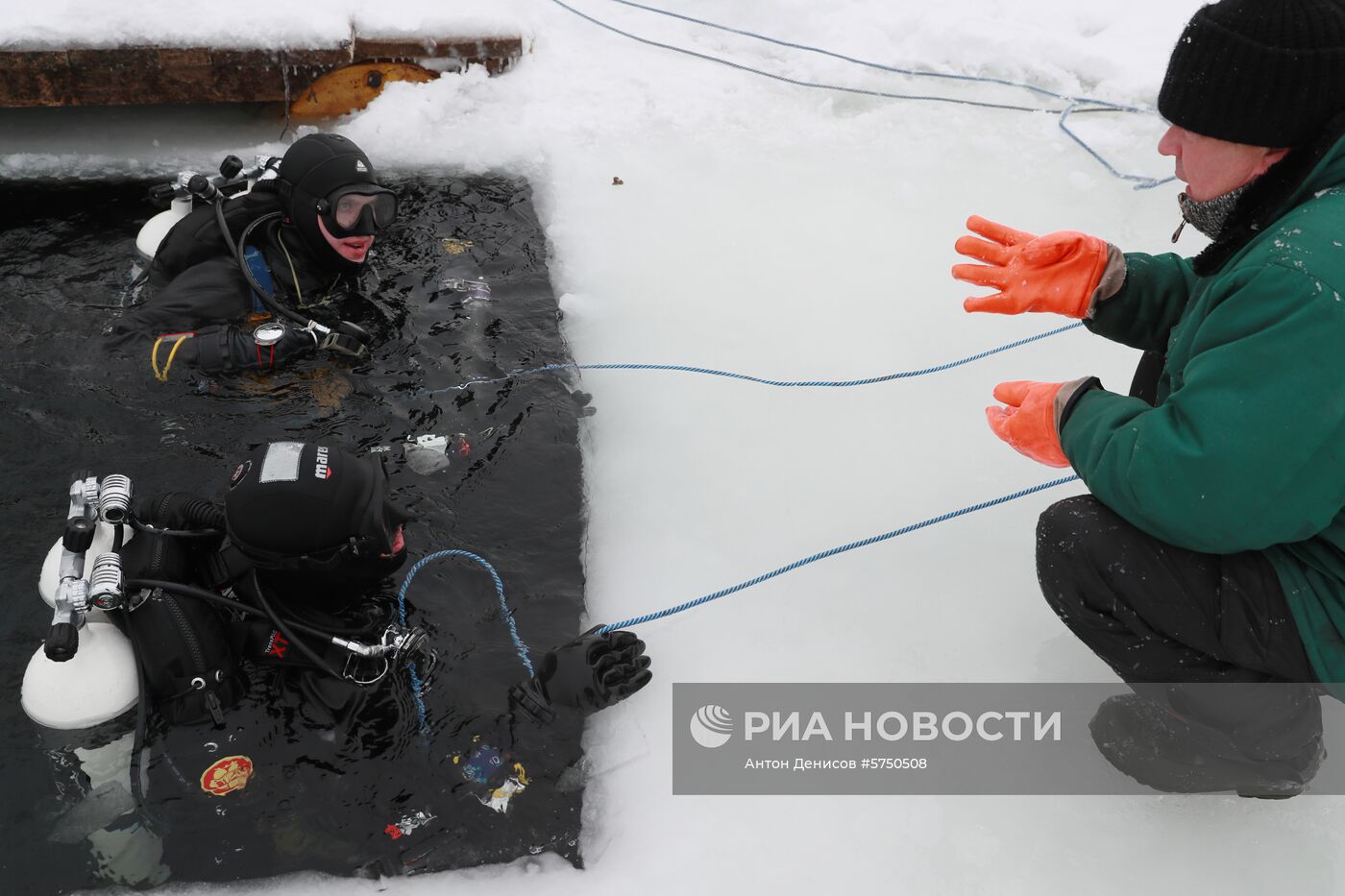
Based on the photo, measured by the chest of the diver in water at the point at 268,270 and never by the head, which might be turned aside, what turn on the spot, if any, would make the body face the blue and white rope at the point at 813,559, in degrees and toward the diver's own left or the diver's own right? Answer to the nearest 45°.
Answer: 0° — they already face it

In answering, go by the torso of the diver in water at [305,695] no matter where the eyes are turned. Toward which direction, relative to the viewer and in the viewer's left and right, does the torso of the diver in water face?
facing to the right of the viewer

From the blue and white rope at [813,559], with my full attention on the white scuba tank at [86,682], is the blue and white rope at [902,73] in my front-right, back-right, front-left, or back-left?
back-right

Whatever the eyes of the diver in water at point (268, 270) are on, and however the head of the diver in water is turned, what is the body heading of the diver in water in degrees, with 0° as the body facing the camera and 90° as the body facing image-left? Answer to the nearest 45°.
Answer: approximately 315°

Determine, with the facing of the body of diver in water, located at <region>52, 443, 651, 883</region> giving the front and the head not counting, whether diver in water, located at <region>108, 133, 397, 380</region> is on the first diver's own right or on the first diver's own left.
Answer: on the first diver's own left

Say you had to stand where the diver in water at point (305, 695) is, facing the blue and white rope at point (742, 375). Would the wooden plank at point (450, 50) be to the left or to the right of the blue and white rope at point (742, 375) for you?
left

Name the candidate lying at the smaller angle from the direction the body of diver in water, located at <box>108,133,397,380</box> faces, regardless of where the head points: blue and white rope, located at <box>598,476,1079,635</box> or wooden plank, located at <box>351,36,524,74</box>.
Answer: the blue and white rope
